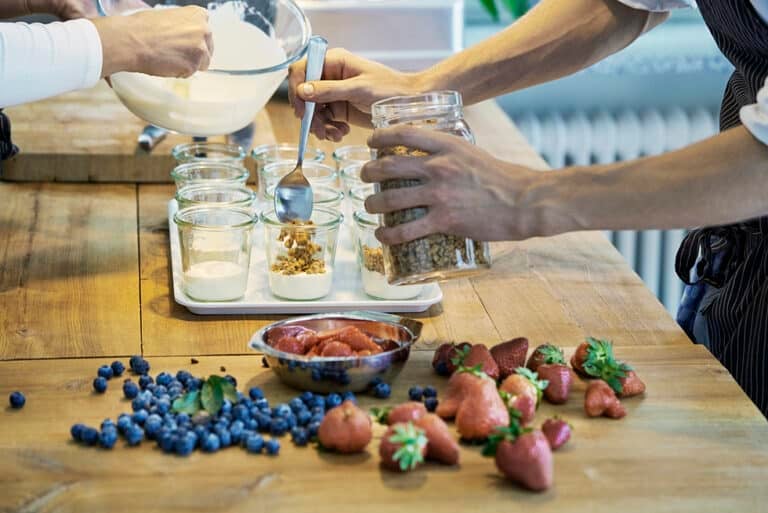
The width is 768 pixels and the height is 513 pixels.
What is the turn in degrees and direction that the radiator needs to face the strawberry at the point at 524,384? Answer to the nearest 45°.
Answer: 0° — it already faces it

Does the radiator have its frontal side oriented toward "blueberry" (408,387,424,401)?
yes

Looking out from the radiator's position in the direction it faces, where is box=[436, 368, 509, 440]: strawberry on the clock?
The strawberry is roughly at 12 o'clock from the radiator.

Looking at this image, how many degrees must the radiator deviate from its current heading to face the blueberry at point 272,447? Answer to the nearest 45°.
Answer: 0° — it already faces it

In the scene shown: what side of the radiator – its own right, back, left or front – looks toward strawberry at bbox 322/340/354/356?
front

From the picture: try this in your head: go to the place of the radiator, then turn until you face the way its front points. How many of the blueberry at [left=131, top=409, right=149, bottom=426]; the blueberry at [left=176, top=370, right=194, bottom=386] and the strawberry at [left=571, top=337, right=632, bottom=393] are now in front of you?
3

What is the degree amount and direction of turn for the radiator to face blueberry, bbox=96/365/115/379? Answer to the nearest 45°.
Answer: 0° — it already faces it

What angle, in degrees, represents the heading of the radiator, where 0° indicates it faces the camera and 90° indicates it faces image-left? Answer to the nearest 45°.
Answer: approximately 0°

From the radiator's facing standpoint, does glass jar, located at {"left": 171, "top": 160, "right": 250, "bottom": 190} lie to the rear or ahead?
ahead

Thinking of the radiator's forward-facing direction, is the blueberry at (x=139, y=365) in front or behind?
in front

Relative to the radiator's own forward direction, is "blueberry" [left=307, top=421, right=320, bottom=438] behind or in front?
in front

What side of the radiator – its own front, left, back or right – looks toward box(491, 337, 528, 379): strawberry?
front
